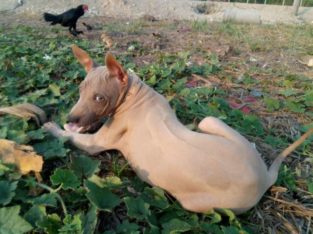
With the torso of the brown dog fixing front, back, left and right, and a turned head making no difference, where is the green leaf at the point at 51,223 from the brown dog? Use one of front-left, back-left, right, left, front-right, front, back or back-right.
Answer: left

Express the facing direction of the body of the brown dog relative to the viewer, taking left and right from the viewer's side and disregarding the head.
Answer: facing away from the viewer and to the left of the viewer

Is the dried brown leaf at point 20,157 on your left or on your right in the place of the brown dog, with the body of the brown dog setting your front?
on your left

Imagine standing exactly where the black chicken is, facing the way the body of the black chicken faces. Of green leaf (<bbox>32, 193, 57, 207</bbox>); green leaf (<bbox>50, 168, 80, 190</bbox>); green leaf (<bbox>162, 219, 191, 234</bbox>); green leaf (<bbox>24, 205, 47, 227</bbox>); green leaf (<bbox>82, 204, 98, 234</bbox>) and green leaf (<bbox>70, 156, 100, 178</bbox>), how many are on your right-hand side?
6

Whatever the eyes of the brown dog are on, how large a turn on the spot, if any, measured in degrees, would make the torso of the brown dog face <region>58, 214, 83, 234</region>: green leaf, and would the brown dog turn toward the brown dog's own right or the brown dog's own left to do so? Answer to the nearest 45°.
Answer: approximately 90° to the brown dog's own left

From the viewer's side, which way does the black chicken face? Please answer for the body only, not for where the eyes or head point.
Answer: to the viewer's right

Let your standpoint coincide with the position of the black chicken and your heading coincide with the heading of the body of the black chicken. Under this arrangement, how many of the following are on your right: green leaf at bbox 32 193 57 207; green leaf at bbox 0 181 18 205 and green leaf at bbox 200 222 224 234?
3

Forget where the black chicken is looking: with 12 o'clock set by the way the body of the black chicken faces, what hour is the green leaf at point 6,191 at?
The green leaf is roughly at 3 o'clock from the black chicken.

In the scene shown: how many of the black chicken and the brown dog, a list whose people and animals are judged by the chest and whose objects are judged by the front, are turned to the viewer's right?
1

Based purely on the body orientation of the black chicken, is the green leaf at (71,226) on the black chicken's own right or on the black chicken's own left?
on the black chicken's own right

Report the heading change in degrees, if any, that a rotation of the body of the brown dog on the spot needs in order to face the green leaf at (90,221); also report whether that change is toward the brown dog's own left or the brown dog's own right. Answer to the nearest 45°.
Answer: approximately 90° to the brown dog's own left

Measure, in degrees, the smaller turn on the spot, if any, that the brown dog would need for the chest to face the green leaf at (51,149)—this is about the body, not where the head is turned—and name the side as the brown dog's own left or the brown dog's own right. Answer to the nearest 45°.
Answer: approximately 45° to the brown dog's own left

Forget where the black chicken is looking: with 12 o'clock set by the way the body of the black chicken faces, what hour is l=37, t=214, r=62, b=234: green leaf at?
The green leaf is roughly at 3 o'clock from the black chicken.

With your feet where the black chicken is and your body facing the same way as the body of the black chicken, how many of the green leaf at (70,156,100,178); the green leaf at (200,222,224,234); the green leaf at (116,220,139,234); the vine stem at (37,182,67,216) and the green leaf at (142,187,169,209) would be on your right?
5

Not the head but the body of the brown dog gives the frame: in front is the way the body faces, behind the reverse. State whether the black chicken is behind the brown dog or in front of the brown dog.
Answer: in front

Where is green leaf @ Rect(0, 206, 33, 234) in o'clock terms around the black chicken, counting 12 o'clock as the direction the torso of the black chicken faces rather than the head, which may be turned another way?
The green leaf is roughly at 3 o'clock from the black chicken.
